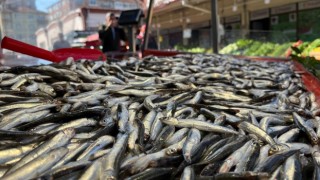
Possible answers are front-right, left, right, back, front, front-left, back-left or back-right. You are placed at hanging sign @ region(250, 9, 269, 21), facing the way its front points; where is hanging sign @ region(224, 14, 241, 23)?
right

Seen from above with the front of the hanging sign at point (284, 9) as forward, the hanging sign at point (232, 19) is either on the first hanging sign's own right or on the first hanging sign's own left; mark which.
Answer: on the first hanging sign's own right

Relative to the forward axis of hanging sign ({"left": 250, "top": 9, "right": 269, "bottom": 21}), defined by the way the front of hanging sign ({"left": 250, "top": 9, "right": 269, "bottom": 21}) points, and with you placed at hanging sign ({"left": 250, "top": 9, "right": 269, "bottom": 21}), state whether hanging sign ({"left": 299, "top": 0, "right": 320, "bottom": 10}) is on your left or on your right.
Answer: on your left

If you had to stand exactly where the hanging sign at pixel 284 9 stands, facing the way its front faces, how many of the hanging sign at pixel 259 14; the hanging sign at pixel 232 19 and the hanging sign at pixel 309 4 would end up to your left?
1

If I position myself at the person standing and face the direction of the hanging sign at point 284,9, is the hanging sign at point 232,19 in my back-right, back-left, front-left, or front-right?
front-left

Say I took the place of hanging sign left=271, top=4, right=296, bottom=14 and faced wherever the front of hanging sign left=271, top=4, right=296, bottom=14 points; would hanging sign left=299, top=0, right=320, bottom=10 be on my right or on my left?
on my left

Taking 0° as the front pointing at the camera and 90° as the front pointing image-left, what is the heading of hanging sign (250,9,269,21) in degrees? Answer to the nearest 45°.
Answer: approximately 45°

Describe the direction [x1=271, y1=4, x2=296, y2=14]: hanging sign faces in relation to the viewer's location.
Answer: facing the viewer and to the left of the viewer

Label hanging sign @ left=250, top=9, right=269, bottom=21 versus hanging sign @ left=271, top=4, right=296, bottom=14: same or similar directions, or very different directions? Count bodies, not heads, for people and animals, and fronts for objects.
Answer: same or similar directions

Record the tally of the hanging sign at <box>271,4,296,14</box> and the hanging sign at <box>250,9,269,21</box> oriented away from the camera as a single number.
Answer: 0
